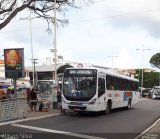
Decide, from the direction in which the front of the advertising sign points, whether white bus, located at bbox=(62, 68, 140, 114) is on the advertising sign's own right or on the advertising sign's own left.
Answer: on the advertising sign's own left

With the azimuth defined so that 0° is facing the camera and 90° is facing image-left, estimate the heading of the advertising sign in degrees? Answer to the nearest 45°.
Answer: approximately 0°

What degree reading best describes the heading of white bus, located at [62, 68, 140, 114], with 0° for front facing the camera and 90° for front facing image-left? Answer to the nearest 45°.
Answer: approximately 45°
